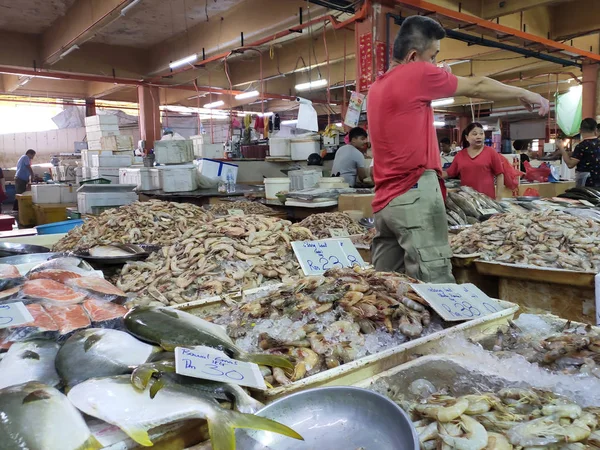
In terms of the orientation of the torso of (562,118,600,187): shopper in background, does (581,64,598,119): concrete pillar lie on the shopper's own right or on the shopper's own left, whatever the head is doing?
on the shopper's own right

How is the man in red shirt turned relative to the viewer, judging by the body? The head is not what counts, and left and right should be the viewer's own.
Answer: facing away from the viewer and to the right of the viewer

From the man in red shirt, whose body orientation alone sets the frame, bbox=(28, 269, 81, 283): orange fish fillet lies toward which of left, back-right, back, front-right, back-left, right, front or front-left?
back

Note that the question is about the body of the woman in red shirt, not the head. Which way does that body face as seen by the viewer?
toward the camera

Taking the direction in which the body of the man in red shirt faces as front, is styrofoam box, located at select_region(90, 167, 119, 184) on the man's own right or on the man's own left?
on the man's own left

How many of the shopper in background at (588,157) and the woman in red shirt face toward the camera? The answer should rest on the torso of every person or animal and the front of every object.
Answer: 1

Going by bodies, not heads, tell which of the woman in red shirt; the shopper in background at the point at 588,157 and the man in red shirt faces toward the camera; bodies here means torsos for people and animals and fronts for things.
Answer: the woman in red shirt

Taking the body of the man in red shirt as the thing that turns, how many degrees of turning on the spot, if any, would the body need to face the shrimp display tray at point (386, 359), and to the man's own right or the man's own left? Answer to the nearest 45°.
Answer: approximately 135° to the man's own right

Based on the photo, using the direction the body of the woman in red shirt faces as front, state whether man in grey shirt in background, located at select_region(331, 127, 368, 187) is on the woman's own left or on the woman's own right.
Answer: on the woman's own right

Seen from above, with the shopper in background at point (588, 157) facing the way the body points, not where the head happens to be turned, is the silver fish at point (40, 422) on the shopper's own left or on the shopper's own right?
on the shopper's own left

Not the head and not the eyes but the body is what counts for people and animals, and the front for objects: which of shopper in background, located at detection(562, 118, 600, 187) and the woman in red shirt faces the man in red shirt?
the woman in red shirt

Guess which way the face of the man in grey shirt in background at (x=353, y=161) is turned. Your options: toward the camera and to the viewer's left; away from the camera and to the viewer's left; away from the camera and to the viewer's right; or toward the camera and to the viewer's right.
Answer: toward the camera and to the viewer's right

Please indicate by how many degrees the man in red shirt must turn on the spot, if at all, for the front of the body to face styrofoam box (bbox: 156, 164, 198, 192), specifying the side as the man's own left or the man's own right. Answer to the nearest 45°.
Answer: approximately 90° to the man's own left
